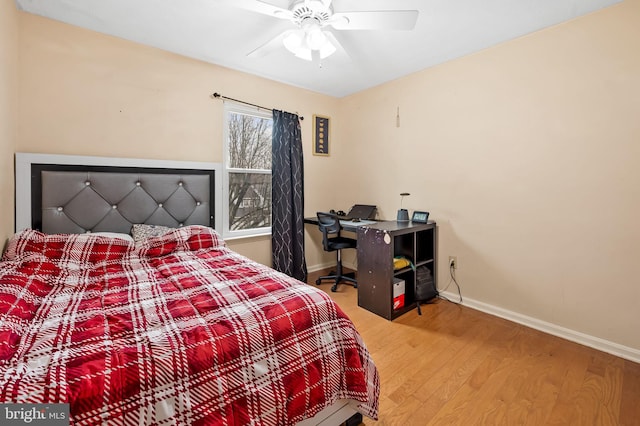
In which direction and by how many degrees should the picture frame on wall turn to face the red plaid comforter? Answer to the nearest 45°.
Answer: approximately 45° to its right

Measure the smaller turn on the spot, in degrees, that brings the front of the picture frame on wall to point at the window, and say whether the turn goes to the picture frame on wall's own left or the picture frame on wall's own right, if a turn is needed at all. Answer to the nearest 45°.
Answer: approximately 90° to the picture frame on wall's own right

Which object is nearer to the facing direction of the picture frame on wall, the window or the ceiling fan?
the ceiling fan

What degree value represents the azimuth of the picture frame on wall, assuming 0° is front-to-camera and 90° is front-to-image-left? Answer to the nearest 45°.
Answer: approximately 315°

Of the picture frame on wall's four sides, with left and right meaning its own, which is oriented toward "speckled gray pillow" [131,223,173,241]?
right

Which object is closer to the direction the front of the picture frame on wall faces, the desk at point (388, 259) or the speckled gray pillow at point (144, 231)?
the desk
